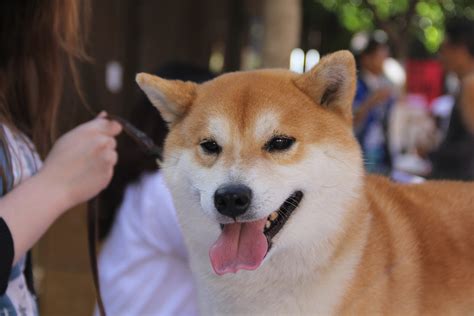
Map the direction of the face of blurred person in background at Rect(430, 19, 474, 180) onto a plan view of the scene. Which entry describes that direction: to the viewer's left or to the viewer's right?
to the viewer's left

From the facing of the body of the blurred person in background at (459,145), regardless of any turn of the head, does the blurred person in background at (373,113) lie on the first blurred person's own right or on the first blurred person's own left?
on the first blurred person's own right

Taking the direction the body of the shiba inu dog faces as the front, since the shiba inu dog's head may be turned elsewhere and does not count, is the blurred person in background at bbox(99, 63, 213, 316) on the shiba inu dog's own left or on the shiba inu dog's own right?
on the shiba inu dog's own right

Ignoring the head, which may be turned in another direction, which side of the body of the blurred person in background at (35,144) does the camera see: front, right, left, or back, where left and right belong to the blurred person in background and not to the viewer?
right

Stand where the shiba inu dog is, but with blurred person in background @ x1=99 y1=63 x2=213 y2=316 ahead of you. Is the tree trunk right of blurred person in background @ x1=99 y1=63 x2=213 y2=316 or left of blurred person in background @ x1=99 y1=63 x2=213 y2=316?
right

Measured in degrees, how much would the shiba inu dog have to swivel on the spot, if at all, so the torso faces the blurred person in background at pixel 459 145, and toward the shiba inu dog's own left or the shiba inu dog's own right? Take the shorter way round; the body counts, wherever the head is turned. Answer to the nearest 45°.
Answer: approximately 180°

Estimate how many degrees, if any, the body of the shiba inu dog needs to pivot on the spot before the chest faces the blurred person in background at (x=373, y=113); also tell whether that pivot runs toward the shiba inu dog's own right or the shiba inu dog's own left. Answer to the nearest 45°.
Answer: approximately 135° to the shiba inu dog's own right

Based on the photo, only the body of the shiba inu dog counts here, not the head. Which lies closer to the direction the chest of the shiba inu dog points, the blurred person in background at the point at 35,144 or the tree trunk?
the blurred person in background

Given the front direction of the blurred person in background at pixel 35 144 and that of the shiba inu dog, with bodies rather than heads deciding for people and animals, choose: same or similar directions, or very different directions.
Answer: very different directions
